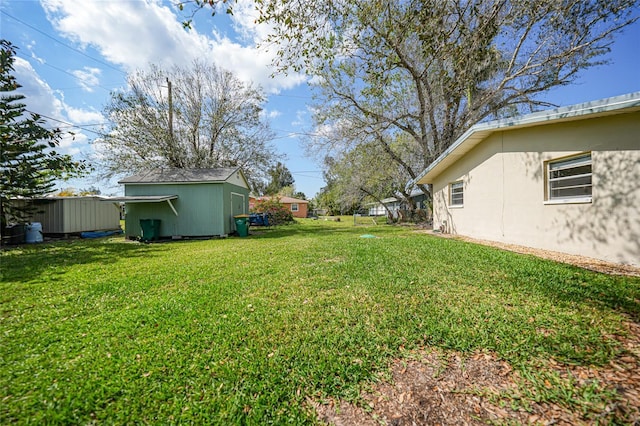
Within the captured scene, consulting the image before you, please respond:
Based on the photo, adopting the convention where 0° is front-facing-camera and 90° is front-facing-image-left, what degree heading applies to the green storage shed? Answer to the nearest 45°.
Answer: approximately 270°

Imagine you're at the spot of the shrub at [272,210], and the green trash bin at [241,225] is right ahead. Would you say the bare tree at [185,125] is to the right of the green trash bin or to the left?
right

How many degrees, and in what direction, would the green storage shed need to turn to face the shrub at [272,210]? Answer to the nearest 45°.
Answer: approximately 45° to its left

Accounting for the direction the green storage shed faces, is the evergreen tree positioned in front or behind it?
behind

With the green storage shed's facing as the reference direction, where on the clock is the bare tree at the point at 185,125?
The bare tree is roughly at 9 o'clock from the green storage shed.

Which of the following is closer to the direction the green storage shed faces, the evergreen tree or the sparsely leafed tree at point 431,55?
the sparsely leafed tree

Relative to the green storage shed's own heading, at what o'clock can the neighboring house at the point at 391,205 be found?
The neighboring house is roughly at 11 o'clock from the green storage shed.

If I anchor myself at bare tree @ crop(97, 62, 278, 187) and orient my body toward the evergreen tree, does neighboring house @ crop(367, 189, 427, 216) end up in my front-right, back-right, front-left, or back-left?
back-left
